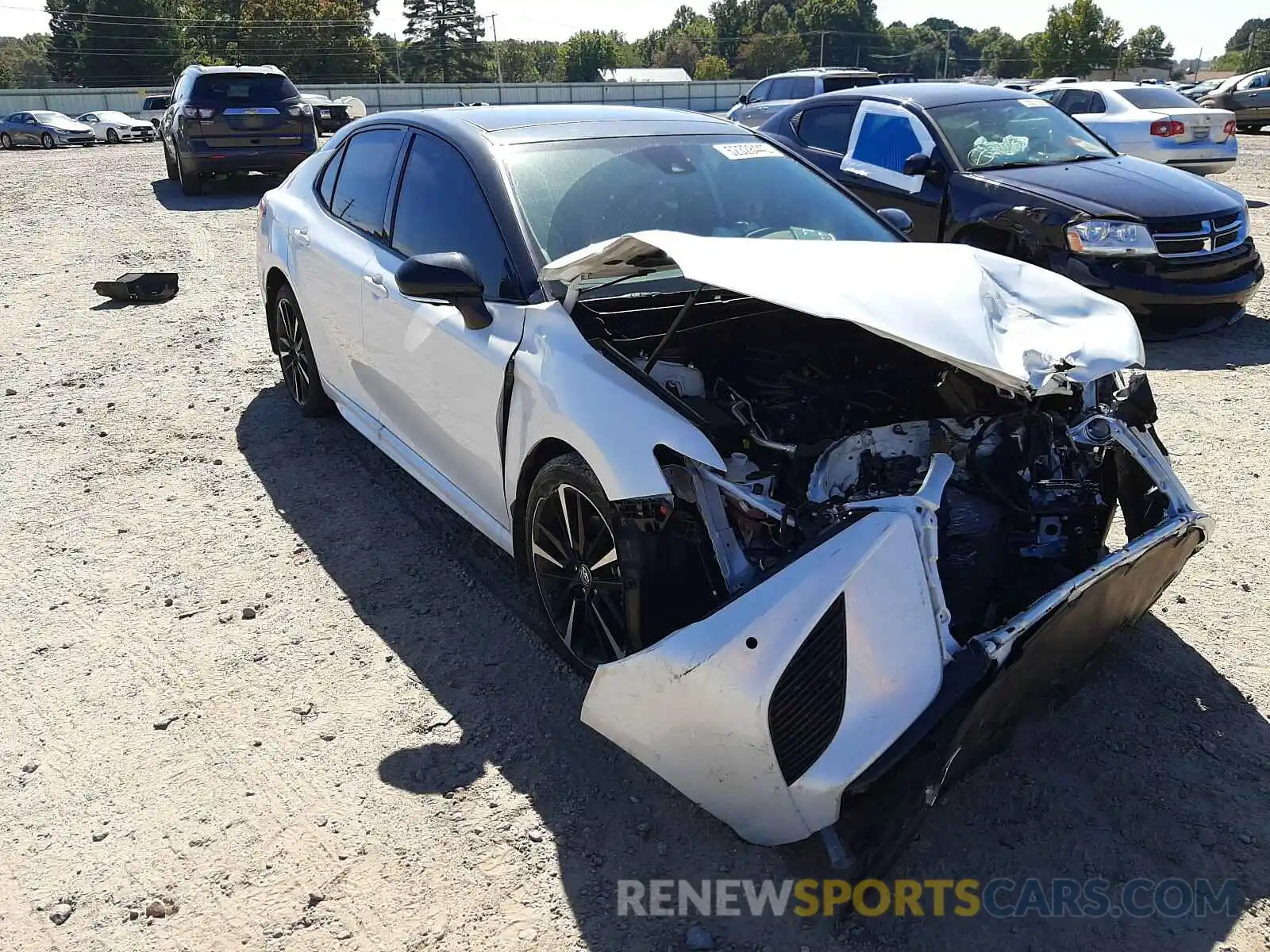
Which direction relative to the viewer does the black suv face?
away from the camera

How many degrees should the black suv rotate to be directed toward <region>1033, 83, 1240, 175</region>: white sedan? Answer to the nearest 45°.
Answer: approximately 90° to its right

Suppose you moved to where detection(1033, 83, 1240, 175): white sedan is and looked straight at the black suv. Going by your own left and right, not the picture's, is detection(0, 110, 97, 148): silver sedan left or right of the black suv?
right

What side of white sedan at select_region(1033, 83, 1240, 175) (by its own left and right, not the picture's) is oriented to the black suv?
left

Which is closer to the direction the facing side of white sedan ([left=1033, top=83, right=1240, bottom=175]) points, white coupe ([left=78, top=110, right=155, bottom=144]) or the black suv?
the white coupe

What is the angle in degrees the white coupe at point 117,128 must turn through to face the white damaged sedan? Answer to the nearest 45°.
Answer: approximately 45° to its right

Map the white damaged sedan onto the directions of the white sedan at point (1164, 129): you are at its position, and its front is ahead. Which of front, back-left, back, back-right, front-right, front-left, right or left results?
back-left

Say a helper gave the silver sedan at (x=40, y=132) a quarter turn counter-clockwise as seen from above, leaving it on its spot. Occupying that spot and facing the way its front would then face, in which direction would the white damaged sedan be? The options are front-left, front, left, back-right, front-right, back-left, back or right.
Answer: back-right

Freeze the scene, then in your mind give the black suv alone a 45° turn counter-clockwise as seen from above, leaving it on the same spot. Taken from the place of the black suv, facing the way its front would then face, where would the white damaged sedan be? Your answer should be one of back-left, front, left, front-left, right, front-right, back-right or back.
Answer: back-left

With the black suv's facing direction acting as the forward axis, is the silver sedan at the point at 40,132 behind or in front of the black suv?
in front

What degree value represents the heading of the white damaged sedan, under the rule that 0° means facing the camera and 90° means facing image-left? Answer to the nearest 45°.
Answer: approximately 315°

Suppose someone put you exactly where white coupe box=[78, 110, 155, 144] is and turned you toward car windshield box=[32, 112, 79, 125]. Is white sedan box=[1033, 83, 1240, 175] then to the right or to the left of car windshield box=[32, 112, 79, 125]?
left

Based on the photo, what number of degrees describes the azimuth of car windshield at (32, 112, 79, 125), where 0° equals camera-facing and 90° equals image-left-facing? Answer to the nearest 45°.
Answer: approximately 315°

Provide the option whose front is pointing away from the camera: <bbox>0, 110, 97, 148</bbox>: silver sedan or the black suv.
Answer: the black suv

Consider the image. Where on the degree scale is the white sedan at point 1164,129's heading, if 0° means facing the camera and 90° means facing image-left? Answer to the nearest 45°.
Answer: approximately 135°

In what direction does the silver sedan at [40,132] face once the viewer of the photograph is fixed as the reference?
facing the viewer and to the right of the viewer

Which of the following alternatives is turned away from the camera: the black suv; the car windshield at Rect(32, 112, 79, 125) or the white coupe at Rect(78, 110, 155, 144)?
the black suv

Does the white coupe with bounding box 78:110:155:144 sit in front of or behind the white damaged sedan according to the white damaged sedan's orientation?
behind

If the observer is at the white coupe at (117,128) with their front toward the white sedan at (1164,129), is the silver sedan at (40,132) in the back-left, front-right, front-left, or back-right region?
front-right

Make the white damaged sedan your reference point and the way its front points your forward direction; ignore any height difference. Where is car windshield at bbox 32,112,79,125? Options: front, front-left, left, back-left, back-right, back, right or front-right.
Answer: back
